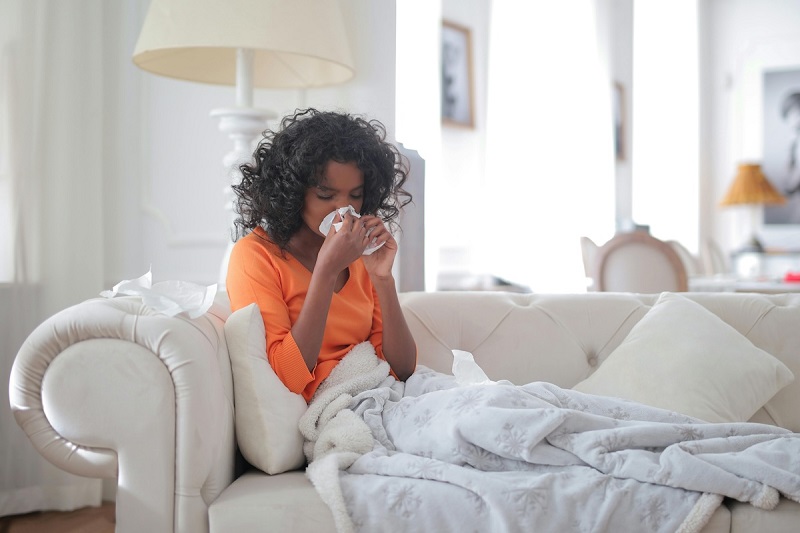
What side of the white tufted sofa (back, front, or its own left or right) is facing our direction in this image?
front

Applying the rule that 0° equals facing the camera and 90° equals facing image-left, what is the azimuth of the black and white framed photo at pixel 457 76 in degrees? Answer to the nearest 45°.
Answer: approximately 315°

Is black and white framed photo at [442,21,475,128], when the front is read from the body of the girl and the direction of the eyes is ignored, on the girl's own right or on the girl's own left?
on the girl's own left

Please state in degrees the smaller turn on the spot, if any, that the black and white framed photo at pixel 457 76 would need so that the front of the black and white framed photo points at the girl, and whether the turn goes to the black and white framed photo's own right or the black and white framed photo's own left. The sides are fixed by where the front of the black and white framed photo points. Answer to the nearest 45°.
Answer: approximately 45° to the black and white framed photo's own right

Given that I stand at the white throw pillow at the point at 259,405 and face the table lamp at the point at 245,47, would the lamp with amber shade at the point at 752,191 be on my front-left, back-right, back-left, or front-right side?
front-right

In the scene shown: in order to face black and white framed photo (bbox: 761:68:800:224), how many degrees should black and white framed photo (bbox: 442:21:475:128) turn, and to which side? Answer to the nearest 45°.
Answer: approximately 90° to its left

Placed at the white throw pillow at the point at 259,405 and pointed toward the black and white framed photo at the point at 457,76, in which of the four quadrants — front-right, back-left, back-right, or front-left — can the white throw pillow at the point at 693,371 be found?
front-right

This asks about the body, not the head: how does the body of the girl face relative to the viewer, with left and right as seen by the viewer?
facing the viewer and to the right of the viewer
